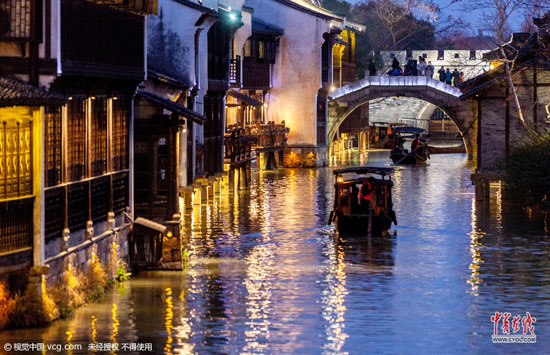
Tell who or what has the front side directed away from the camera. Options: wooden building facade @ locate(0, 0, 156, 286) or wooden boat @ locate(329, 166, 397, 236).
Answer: the wooden boat

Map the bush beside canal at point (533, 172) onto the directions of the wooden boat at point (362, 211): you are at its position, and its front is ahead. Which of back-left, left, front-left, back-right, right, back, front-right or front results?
front-right

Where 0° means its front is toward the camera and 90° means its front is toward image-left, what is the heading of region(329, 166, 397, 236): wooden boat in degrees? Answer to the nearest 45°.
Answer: approximately 180°

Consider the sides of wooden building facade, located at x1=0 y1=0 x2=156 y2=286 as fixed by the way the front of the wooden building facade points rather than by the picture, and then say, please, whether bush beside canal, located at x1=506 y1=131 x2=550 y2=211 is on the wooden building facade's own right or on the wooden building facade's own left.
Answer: on the wooden building facade's own left

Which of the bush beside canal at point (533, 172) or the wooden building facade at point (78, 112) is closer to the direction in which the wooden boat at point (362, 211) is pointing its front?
the bush beside canal

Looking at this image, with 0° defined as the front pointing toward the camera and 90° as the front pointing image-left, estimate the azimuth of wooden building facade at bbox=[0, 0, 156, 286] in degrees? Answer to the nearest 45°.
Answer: approximately 315°

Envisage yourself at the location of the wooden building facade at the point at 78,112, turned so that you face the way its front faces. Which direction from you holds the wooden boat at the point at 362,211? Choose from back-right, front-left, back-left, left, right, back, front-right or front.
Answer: left
